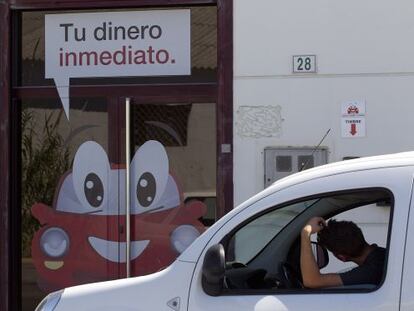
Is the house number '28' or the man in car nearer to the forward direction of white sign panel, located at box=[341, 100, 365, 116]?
the man in car

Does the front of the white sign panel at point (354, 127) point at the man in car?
yes

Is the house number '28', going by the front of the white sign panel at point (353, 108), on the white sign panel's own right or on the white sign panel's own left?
on the white sign panel's own right

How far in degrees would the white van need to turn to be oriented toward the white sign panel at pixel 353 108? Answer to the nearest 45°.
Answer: approximately 90° to its right

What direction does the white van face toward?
to the viewer's left

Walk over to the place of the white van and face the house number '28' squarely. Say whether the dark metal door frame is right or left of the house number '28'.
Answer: left

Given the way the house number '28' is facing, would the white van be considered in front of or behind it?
in front

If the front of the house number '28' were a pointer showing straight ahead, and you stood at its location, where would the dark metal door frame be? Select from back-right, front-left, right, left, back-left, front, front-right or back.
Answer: right
